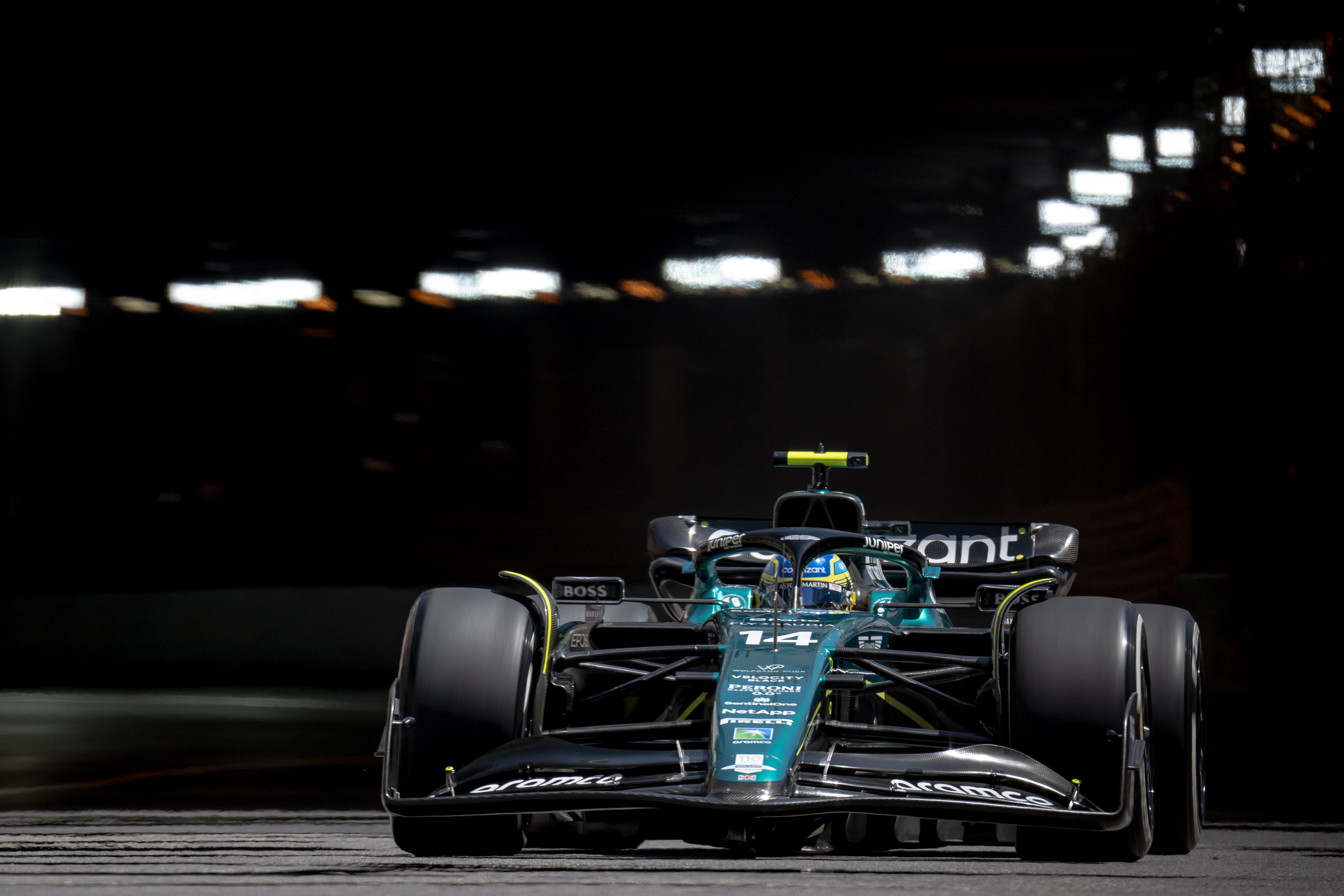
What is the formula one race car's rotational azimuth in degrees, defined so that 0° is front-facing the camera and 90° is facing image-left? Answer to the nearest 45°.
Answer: approximately 0°

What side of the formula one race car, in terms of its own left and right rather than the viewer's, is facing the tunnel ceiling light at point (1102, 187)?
back

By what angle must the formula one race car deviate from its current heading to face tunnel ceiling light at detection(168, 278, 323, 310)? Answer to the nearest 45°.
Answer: approximately 135° to its right

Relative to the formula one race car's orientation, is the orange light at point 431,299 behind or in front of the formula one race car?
behind

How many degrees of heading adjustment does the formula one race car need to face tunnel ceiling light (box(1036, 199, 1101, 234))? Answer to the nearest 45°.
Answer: approximately 180°

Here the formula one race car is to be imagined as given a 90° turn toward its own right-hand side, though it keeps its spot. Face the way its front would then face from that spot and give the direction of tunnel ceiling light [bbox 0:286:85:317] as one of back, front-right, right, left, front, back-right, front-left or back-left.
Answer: front-right

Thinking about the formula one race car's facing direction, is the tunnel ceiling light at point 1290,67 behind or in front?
behind

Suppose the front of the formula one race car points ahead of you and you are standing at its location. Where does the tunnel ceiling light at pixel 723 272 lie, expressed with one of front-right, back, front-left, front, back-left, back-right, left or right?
back

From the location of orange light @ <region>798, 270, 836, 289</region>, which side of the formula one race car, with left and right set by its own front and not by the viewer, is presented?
back

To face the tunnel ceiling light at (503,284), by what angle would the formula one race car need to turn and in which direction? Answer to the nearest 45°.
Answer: approximately 180°

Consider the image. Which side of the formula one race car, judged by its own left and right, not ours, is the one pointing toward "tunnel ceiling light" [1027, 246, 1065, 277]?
back

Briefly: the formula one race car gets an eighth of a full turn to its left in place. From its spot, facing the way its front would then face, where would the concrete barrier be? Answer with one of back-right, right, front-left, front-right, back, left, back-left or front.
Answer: back

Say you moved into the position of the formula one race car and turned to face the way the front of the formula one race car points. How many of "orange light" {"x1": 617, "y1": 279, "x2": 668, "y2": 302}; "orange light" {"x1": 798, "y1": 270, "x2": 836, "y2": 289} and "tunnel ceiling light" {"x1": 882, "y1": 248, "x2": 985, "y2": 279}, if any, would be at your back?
3

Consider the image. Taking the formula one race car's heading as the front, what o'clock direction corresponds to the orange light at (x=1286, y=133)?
The orange light is roughly at 7 o'clock from the formula one race car.

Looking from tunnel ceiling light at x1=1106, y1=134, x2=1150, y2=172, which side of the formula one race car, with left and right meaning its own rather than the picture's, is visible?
back
